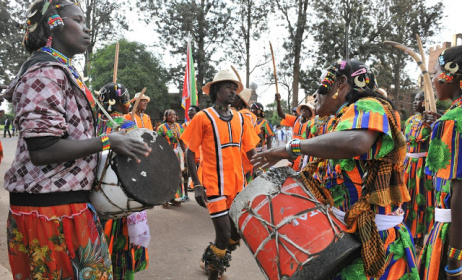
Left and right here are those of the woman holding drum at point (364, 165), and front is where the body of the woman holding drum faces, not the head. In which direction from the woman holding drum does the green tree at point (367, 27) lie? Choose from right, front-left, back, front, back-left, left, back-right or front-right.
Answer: right

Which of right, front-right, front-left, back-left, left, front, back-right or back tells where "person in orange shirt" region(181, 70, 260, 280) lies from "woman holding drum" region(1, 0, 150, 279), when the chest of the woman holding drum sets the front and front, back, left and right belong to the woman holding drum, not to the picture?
front-left

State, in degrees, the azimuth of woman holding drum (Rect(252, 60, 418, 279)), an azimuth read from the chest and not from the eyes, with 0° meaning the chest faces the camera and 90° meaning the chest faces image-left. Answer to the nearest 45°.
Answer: approximately 90°

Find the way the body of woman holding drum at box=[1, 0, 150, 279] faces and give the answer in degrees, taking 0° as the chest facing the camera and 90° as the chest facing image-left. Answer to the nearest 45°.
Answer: approximately 270°

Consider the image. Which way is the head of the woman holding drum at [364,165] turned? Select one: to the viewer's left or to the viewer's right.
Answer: to the viewer's left

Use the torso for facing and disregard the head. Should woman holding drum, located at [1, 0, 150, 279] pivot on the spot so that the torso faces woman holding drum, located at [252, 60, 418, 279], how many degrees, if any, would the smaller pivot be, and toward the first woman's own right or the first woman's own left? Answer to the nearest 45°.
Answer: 0° — they already face them

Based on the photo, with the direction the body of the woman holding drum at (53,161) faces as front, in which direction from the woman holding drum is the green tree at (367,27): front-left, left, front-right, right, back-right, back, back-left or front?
front-left

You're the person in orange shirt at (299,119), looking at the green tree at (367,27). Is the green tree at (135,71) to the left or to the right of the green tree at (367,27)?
left

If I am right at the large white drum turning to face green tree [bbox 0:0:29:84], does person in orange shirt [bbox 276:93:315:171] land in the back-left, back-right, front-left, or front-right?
front-right

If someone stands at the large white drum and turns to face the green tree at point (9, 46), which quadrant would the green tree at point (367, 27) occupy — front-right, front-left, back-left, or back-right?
front-right

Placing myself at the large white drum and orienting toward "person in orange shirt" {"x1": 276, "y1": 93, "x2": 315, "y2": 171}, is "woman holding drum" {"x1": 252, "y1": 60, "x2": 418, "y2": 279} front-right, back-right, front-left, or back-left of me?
front-right

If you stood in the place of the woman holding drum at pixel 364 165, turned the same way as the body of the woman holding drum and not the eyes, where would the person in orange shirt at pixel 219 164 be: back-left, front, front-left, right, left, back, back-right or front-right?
front-right

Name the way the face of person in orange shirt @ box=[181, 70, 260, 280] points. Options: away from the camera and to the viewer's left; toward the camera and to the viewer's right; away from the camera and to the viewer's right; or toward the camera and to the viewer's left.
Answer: toward the camera and to the viewer's right

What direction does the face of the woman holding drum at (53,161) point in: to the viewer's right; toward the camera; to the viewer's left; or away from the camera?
to the viewer's right
